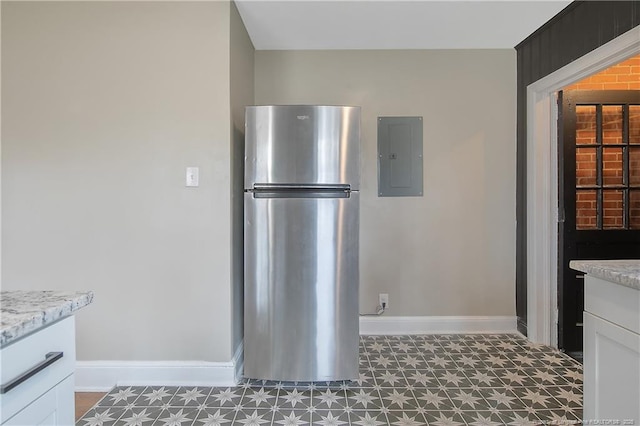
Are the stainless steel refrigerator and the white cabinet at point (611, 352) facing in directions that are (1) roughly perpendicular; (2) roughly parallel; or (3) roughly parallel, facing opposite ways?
roughly perpendicular

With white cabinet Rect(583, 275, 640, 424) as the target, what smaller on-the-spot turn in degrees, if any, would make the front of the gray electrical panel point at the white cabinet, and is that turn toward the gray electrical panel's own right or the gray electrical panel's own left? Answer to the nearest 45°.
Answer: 0° — it already faces it

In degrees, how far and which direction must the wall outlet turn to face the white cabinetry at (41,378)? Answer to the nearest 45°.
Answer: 0° — it already faces it

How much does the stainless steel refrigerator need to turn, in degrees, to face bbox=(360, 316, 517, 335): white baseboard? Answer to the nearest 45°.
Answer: approximately 135° to its left

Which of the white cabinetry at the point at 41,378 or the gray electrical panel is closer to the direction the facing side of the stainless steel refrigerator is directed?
the white cabinetry

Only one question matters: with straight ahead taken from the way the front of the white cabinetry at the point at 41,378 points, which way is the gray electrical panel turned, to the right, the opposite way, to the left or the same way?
to the right

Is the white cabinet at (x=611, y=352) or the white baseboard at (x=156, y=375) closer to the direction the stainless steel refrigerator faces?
the white cabinet

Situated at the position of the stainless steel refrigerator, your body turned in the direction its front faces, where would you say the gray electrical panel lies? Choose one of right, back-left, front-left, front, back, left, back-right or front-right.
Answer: back-left

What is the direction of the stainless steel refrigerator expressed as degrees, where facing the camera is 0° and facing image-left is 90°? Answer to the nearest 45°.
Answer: approximately 0°
